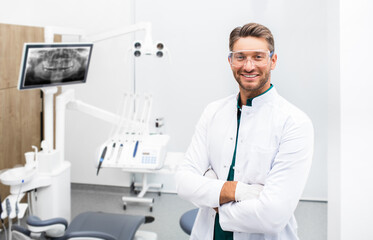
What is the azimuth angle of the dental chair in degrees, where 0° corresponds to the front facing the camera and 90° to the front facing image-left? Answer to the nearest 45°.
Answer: approximately 270°

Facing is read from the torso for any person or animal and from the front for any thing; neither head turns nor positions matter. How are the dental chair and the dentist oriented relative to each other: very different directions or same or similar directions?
very different directions

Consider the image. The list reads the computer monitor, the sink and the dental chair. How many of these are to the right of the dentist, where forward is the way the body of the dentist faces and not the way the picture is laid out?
3

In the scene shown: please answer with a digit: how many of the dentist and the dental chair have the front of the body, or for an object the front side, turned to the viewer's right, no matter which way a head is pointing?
1

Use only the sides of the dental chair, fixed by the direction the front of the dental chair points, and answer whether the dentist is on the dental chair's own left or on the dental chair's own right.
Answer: on the dental chair's own right

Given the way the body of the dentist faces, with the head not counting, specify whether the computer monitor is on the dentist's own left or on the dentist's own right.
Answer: on the dentist's own right

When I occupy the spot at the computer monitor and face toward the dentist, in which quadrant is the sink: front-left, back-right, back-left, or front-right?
back-right

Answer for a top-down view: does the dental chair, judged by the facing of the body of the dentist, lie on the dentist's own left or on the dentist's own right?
on the dentist's own right

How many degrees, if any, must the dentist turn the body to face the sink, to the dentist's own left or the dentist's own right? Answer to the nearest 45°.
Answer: approximately 90° to the dentist's own right
